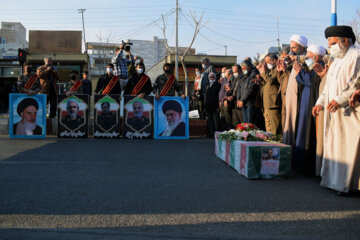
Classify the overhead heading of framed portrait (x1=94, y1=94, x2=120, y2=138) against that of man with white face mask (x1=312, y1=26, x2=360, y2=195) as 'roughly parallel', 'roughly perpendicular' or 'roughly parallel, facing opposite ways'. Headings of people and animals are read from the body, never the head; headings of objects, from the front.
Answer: roughly perpendicular

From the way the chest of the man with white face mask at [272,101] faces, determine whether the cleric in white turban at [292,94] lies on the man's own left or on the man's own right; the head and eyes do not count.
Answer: on the man's own left

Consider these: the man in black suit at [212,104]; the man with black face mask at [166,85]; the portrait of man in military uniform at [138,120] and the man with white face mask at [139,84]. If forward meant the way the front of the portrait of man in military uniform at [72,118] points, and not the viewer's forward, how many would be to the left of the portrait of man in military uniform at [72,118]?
4

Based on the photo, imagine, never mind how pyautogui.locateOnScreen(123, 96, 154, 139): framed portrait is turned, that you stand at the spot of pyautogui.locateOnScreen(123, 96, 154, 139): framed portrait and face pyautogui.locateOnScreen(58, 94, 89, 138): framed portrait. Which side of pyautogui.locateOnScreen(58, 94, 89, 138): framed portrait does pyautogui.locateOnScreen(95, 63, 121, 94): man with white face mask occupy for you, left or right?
right

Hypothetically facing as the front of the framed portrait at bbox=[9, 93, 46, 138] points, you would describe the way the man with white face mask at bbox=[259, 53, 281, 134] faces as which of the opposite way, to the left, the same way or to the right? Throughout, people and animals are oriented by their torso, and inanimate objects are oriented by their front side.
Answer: to the right

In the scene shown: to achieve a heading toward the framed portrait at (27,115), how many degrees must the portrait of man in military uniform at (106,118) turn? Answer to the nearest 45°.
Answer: approximately 90° to its right
